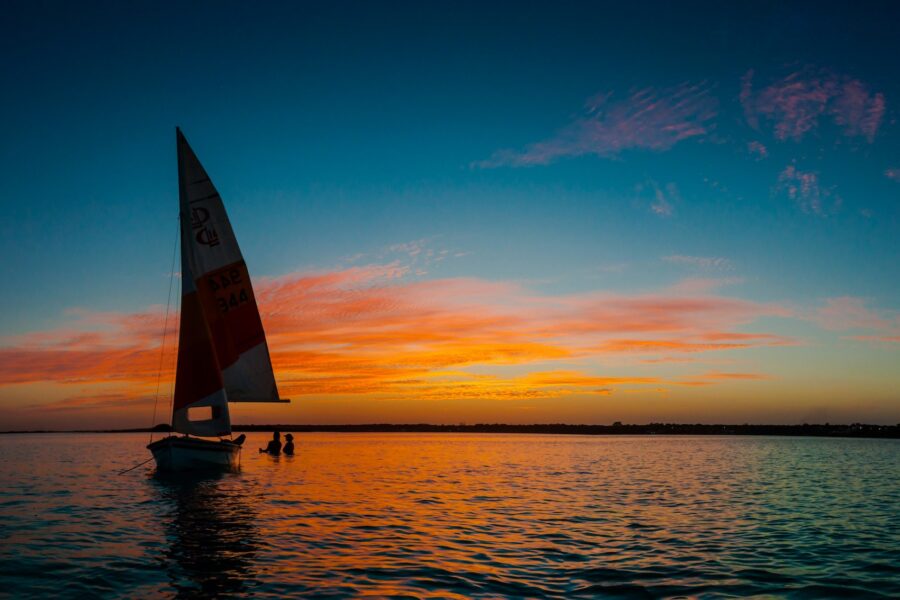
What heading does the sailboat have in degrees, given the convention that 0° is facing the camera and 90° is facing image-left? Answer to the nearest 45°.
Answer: approximately 45°
